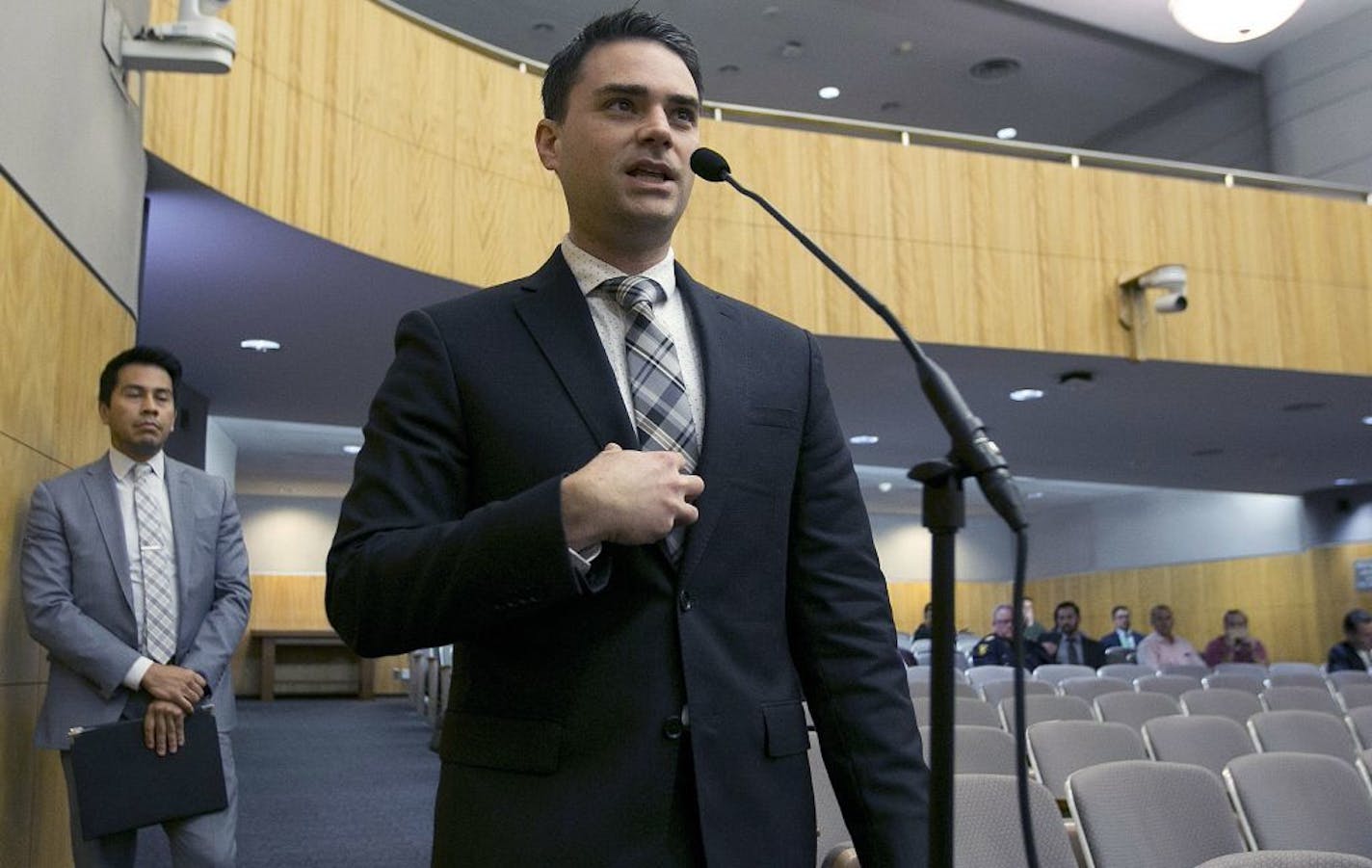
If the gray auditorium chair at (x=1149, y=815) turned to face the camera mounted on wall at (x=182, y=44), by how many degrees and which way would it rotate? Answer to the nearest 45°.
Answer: approximately 135° to its right

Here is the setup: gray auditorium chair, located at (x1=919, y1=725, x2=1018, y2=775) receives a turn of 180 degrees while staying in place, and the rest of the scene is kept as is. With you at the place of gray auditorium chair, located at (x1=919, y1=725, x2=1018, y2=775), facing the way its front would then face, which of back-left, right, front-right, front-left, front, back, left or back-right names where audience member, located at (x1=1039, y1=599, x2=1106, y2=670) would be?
front-right

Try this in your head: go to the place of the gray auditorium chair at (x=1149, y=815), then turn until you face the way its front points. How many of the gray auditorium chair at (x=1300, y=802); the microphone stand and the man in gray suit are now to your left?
1

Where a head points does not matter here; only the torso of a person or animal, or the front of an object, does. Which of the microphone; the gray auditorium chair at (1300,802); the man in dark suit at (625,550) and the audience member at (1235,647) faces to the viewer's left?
the microphone

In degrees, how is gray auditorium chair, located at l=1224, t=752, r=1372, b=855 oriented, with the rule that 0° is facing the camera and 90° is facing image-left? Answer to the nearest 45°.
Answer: approximately 315°

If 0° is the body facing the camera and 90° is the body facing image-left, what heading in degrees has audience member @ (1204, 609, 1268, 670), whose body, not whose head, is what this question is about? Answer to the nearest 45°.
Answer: approximately 0°

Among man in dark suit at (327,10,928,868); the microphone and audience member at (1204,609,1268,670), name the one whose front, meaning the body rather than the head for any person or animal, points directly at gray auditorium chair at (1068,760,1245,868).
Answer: the audience member

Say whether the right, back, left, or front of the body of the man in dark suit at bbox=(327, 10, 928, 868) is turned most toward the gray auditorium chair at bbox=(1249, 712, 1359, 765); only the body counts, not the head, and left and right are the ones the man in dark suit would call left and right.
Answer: left
